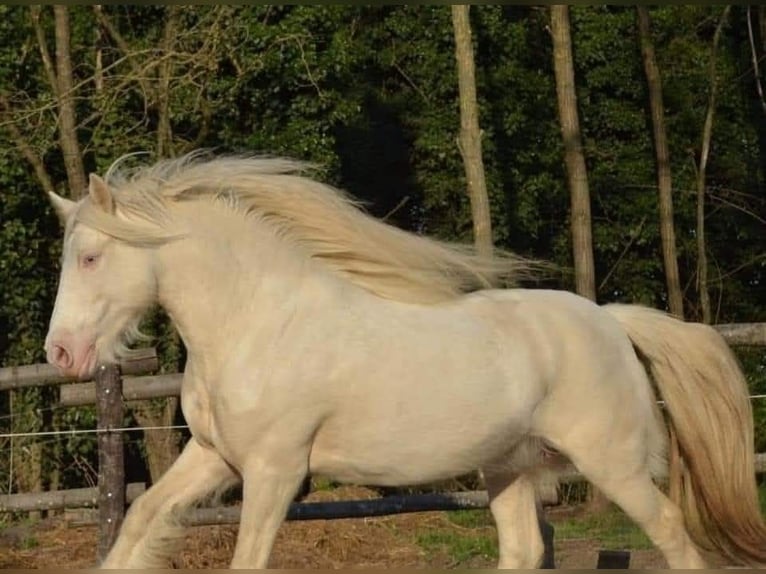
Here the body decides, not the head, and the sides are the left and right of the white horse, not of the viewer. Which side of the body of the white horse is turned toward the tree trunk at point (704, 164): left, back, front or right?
right

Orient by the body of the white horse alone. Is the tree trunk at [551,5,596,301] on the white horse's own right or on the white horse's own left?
on the white horse's own right

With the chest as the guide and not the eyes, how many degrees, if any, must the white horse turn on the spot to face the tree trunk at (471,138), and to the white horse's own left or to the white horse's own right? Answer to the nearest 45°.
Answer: approximately 90° to the white horse's own right

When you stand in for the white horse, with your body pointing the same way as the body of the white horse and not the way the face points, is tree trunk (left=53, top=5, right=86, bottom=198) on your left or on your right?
on your right

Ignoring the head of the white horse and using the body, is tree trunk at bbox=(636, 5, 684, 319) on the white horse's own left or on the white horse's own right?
on the white horse's own right

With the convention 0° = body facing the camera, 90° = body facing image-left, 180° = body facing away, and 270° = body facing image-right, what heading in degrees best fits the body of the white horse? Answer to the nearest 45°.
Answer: approximately 90°

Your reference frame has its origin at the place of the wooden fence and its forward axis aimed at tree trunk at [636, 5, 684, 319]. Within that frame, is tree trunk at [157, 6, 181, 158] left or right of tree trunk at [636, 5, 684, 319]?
left

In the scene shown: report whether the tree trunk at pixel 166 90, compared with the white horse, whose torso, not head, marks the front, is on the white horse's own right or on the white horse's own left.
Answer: on the white horse's own right

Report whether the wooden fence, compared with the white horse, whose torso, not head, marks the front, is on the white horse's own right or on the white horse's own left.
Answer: on the white horse's own right
